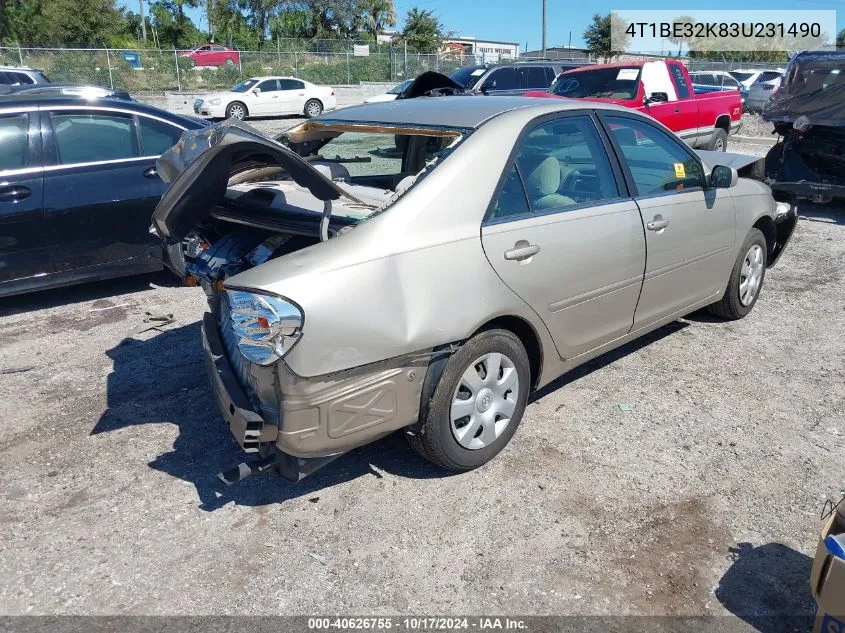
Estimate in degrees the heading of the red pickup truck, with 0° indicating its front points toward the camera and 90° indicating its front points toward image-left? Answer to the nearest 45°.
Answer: approximately 45°

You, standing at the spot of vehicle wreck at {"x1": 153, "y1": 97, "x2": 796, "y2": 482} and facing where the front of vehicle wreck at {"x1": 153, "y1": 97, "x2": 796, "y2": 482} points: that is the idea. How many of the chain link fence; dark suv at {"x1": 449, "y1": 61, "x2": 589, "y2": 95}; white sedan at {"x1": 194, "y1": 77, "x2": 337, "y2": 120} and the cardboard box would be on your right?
1

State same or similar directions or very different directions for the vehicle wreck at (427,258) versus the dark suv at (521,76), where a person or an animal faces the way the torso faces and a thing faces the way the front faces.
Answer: very different directions

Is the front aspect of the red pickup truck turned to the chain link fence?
no

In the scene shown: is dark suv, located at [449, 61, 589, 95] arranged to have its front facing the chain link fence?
no

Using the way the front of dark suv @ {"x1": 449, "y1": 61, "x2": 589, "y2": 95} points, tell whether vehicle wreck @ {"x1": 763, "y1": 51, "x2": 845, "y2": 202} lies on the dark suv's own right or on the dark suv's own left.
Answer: on the dark suv's own left

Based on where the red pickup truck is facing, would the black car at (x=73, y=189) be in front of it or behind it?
in front

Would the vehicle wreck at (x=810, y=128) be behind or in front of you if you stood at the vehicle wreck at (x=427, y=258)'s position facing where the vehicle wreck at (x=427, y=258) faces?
in front

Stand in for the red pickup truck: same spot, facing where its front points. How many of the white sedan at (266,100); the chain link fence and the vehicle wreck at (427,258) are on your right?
2

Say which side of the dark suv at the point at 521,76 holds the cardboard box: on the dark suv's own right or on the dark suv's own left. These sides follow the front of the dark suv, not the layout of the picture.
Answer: on the dark suv's own left

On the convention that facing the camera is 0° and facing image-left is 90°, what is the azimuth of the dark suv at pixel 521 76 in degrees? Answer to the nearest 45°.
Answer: approximately 45°

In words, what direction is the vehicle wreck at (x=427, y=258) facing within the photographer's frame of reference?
facing away from the viewer and to the right of the viewer

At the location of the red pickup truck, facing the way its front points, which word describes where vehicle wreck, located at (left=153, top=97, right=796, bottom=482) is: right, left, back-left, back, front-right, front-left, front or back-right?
front-left

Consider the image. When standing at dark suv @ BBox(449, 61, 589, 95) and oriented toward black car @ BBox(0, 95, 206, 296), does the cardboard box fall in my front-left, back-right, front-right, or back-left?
front-left

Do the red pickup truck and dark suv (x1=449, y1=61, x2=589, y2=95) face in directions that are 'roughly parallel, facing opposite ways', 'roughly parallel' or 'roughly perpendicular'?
roughly parallel

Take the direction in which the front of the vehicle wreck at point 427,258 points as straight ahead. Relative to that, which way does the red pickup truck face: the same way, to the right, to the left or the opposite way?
the opposite way

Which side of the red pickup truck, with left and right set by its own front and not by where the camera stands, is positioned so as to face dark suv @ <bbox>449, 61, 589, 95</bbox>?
right

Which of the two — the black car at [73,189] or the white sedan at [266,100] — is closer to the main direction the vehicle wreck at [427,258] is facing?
the white sedan

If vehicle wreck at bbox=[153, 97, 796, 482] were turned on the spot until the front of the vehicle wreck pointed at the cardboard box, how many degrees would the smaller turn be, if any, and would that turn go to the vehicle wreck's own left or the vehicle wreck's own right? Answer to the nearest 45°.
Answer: approximately 90° to the vehicle wreck's own right

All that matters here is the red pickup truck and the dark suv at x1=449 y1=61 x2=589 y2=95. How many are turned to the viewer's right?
0
